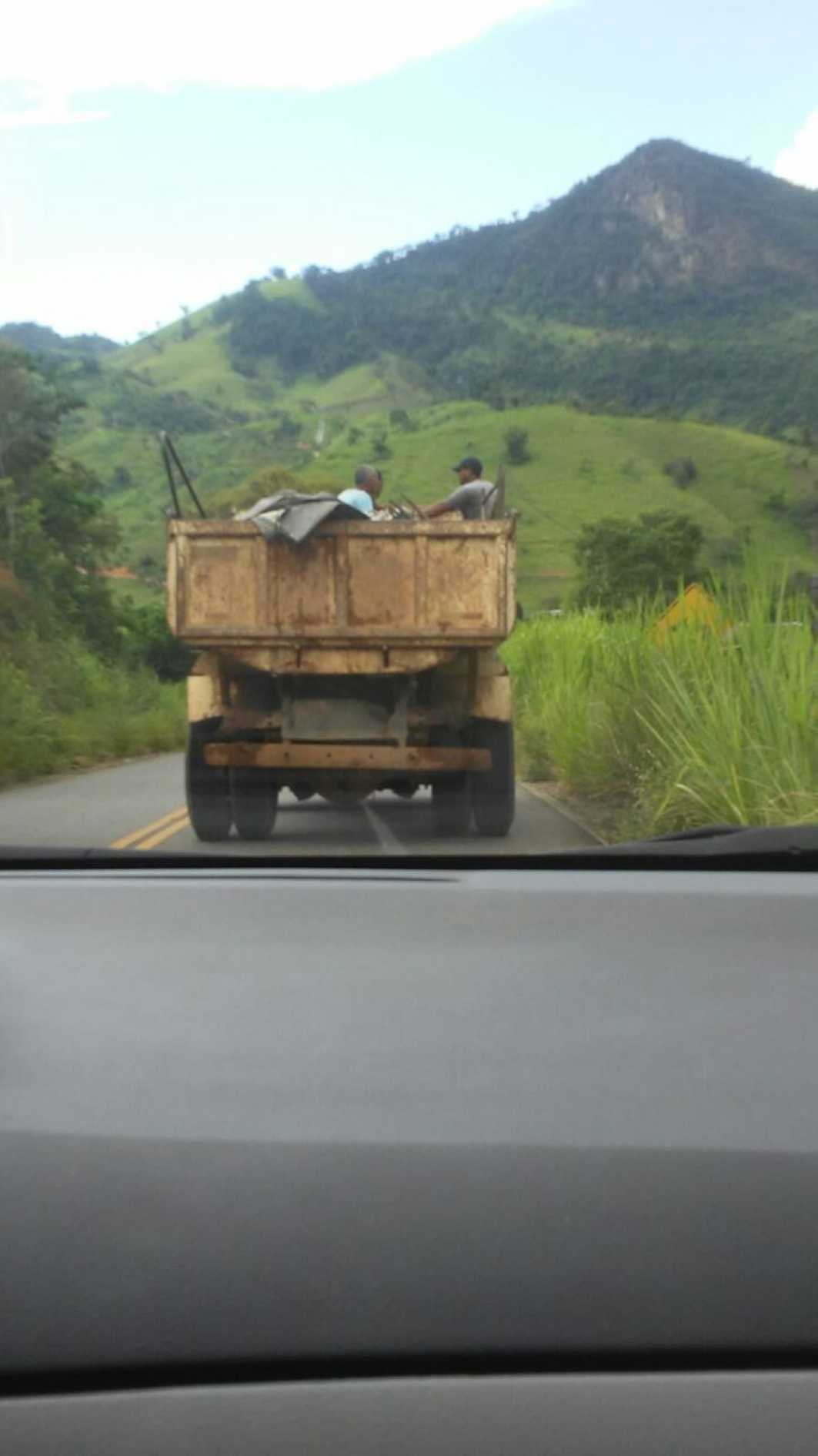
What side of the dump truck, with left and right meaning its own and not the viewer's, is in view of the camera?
back
